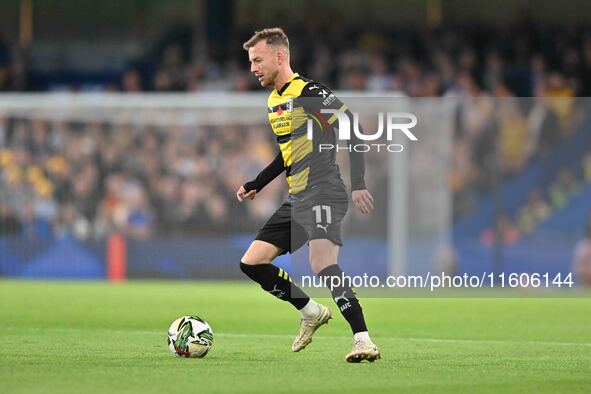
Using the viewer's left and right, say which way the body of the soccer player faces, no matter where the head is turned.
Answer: facing the viewer and to the left of the viewer
